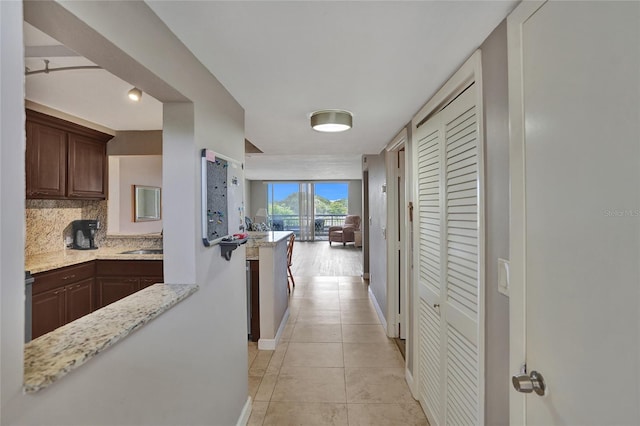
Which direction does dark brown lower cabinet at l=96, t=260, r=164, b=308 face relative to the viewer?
toward the camera

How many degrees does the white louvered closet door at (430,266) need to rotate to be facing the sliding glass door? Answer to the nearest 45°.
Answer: approximately 90° to its right

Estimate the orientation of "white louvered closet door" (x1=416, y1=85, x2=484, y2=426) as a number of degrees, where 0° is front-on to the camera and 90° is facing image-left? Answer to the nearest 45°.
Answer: approximately 45°

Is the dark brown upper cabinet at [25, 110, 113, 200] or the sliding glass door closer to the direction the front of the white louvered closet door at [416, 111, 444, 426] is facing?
the dark brown upper cabinet

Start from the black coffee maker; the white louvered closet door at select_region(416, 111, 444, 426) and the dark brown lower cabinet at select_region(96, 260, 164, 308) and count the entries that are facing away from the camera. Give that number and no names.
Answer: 0

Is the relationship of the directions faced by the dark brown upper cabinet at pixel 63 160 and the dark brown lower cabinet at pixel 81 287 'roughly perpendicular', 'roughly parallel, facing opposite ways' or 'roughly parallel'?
roughly parallel

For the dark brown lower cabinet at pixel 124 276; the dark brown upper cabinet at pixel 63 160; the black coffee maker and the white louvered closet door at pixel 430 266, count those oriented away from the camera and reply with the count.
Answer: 0

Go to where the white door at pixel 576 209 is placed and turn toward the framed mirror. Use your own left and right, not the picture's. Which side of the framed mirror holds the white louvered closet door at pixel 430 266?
right

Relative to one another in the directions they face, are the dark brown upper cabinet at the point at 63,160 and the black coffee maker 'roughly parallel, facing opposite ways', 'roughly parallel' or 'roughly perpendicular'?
roughly parallel

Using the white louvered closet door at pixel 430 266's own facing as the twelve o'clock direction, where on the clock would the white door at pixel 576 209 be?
The white door is roughly at 10 o'clock from the white louvered closet door.

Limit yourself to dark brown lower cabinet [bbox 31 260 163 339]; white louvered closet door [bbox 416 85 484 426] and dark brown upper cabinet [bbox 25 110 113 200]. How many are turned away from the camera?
0

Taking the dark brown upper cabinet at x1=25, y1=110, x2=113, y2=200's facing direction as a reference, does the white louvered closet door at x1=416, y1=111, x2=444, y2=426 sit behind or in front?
in front

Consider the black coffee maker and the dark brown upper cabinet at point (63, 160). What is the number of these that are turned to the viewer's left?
0

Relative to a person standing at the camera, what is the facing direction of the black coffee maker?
facing the viewer and to the right of the viewer
